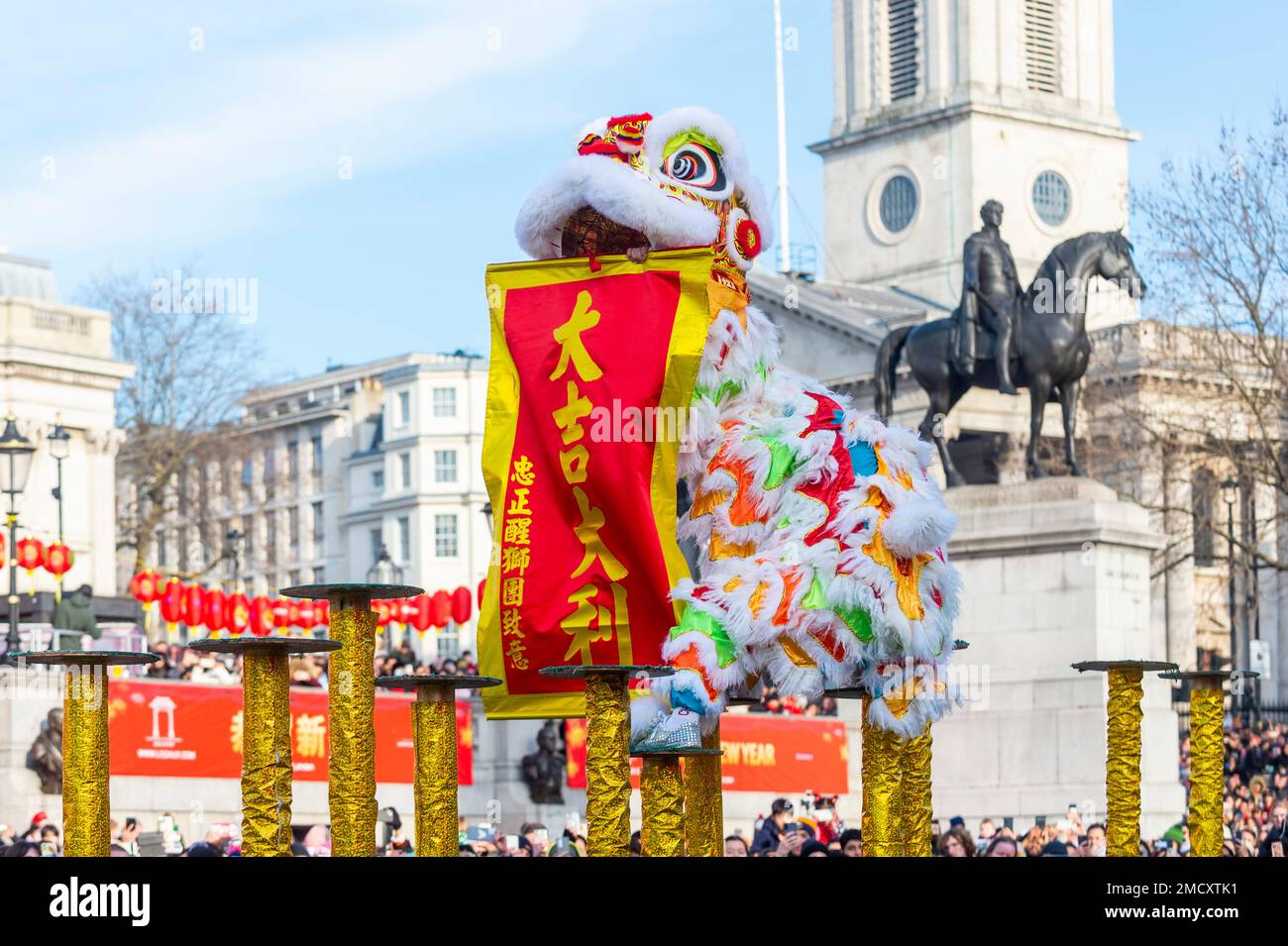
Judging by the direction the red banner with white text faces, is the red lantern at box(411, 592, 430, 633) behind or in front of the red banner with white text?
behind

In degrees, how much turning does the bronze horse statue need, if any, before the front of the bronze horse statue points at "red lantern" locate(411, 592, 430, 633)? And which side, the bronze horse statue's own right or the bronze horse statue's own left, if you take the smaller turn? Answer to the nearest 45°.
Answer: approximately 180°

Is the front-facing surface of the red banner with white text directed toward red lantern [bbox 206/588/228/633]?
no

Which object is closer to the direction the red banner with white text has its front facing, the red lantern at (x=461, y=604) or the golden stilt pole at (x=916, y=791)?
the golden stilt pole

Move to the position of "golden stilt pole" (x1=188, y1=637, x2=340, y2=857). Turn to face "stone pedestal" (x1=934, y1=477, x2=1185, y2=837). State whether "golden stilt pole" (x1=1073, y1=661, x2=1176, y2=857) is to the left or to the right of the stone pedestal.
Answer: right

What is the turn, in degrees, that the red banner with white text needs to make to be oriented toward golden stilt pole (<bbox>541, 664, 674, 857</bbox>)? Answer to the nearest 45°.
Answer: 0° — it already faces it

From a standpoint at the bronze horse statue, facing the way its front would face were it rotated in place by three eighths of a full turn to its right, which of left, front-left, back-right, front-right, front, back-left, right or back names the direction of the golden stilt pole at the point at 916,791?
left

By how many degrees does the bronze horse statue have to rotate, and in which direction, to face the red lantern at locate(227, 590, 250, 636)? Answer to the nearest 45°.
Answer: approximately 180°

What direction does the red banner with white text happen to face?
toward the camera

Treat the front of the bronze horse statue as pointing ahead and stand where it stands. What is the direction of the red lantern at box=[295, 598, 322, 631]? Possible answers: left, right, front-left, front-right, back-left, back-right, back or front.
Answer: back

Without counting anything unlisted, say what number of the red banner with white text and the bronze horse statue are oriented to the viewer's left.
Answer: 0

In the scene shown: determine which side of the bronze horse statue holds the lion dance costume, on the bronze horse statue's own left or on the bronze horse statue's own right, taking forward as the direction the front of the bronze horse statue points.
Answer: on the bronze horse statue's own right

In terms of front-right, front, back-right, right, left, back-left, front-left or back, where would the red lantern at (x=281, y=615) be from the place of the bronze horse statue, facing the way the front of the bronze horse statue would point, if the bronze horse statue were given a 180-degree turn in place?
front

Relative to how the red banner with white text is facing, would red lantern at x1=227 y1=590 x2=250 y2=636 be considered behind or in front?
behind

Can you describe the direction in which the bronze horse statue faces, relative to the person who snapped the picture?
facing the viewer and to the right of the viewer
